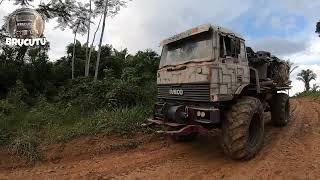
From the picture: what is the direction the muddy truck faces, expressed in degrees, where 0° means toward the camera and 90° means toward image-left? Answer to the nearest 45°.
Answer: approximately 45°

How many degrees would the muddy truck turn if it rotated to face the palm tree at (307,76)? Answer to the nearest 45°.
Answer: approximately 135° to its right

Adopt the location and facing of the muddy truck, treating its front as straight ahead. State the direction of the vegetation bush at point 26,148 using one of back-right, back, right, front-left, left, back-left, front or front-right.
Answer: front-right

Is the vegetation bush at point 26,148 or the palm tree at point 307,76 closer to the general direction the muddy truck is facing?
the vegetation bush
